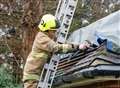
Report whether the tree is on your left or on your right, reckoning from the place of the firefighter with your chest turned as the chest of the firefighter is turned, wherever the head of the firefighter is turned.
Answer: on your left

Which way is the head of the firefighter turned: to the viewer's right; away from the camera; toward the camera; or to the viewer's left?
to the viewer's right

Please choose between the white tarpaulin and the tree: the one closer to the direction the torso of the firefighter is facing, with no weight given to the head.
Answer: the white tarpaulin

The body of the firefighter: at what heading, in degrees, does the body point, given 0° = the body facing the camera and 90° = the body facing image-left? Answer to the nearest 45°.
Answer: approximately 270°

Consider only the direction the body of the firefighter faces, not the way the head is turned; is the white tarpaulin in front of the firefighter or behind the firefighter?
in front
